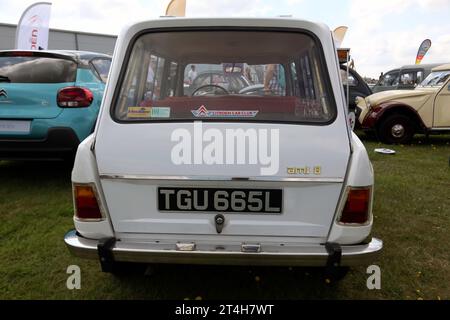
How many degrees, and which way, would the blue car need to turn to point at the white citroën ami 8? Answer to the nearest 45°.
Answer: approximately 135° to its right

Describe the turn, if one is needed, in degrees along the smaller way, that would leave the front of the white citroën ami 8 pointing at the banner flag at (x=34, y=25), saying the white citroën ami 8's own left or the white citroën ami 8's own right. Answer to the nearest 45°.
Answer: approximately 45° to the white citroën ami 8's own left

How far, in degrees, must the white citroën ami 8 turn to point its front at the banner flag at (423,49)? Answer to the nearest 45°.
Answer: approximately 45° to its right

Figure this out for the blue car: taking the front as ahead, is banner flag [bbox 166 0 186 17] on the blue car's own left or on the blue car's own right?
on the blue car's own right

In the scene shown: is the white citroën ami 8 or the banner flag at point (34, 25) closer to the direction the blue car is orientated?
the banner flag

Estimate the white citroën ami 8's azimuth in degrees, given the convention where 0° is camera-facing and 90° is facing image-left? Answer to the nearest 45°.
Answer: approximately 180°

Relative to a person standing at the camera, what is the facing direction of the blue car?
facing away from the viewer and to the right of the viewer
